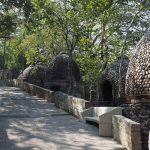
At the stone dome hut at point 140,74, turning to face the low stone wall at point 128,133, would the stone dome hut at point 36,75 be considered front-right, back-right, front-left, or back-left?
back-right

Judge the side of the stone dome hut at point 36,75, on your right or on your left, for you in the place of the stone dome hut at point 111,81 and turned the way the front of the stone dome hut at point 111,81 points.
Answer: on your right

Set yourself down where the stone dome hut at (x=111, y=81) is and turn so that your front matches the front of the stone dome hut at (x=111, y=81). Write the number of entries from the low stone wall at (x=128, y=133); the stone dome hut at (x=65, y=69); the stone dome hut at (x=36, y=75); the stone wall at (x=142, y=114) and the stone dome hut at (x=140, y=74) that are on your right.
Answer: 2

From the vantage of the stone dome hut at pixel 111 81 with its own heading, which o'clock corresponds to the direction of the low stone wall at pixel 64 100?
The low stone wall is roughly at 12 o'clock from the stone dome hut.

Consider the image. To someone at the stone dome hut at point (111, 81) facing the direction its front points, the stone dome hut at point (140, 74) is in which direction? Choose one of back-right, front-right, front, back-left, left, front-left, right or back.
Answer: front-left

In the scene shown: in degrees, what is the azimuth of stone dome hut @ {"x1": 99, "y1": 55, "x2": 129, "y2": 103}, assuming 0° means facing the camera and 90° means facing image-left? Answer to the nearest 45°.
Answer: approximately 45°

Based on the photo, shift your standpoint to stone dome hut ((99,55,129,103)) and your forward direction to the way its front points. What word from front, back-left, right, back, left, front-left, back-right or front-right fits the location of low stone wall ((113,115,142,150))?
front-left

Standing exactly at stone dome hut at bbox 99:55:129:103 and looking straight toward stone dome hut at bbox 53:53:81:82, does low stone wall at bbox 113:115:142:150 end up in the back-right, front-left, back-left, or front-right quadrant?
back-left

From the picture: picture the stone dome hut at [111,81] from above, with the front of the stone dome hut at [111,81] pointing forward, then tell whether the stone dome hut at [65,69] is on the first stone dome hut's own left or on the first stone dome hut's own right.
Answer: on the first stone dome hut's own right
